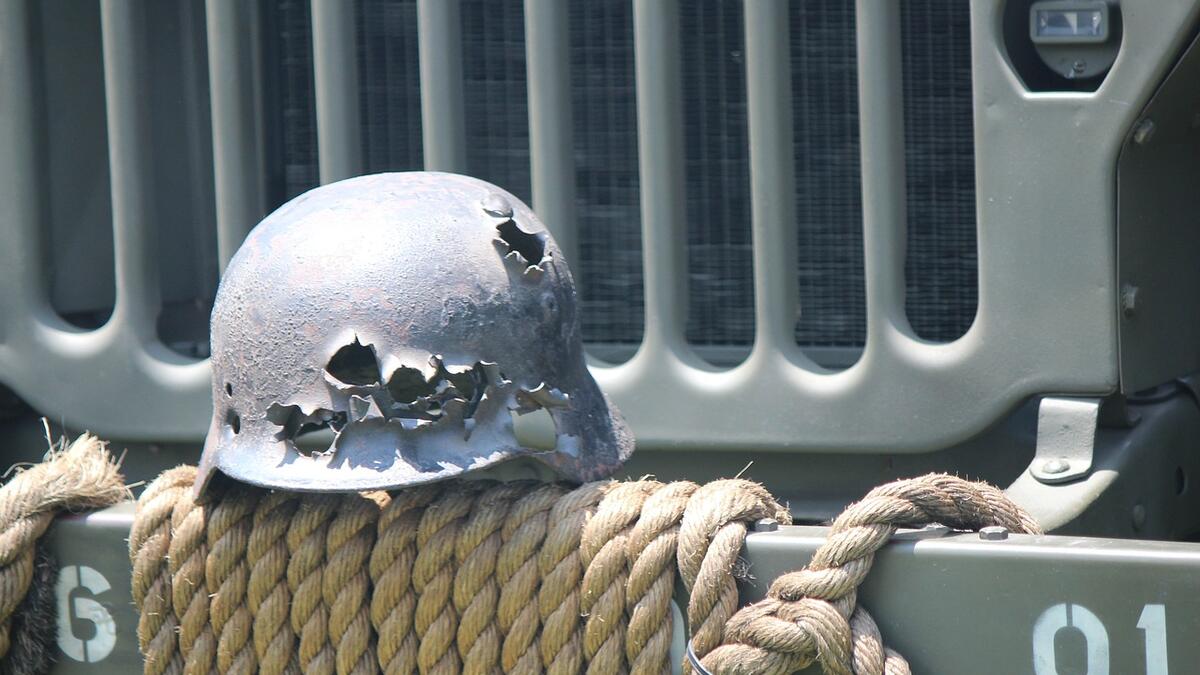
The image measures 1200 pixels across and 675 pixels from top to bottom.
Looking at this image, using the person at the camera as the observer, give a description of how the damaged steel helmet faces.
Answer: facing the viewer and to the left of the viewer
